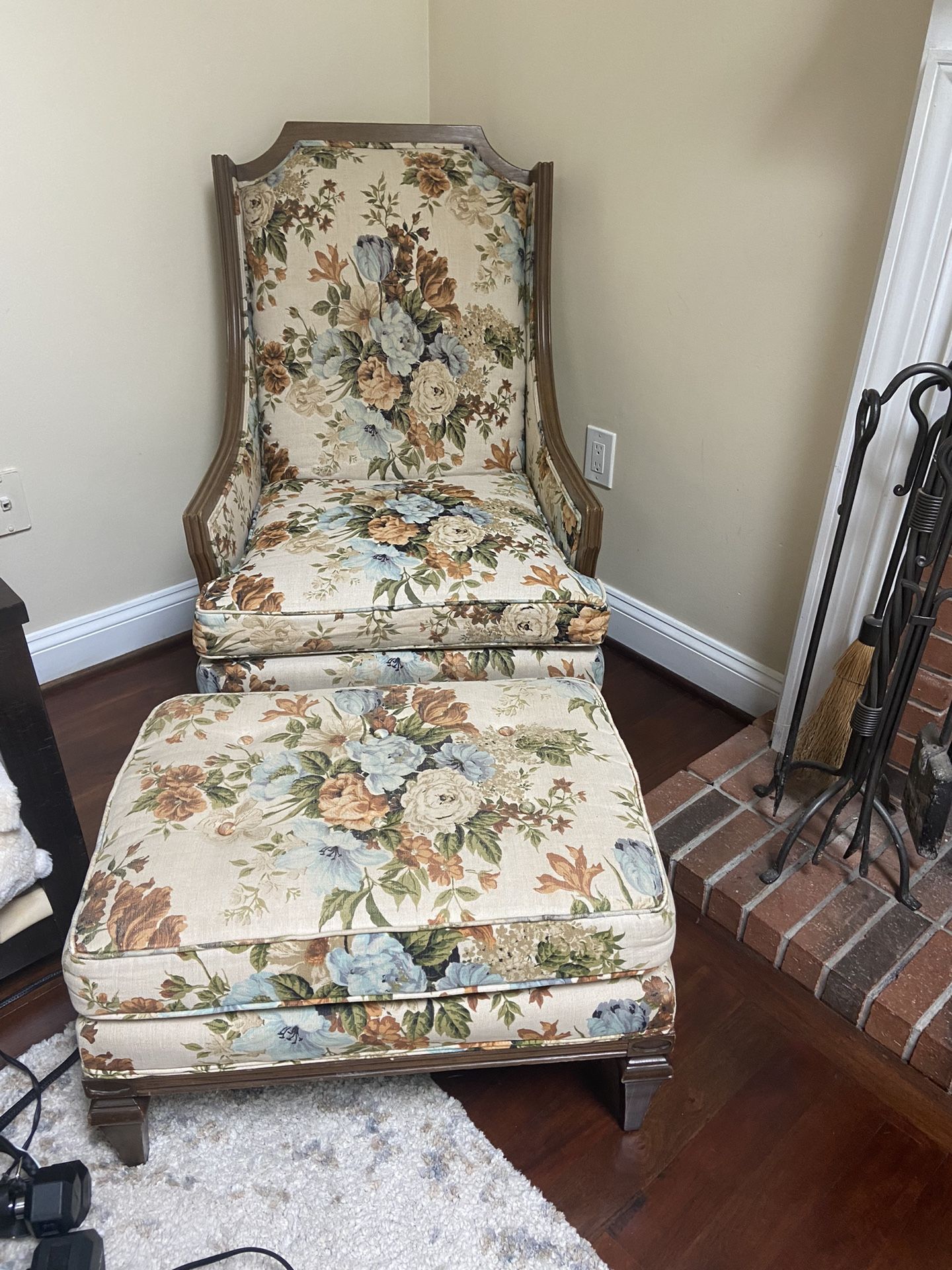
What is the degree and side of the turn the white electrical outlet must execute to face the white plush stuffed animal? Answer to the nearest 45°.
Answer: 0° — it already faces it

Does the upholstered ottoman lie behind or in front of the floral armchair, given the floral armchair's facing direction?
in front

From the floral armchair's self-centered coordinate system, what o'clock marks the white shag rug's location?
The white shag rug is roughly at 12 o'clock from the floral armchair.

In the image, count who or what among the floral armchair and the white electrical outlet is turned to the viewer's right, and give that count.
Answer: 0

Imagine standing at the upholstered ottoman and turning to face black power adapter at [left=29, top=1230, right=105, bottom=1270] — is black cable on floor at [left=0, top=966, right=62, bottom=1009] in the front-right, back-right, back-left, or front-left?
front-right

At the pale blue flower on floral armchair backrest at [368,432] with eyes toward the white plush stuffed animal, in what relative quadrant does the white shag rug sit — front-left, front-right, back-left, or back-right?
front-left

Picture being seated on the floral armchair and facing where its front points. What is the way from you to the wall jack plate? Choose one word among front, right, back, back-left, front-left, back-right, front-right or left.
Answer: right

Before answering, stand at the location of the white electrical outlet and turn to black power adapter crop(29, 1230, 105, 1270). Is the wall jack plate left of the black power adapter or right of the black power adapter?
right

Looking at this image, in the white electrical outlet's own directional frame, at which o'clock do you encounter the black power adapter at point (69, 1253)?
The black power adapter is roughly at 11 o'clock from the white electrical outlet.

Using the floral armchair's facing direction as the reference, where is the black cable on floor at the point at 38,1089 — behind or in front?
in front

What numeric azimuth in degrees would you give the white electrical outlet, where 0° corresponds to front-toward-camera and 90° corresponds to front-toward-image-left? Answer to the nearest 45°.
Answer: approximately 45°

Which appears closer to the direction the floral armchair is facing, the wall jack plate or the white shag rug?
the white shag rug

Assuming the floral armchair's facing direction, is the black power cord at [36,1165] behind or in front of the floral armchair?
in front

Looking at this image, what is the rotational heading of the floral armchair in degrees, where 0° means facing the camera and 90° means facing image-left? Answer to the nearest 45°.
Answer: approximately 0°
